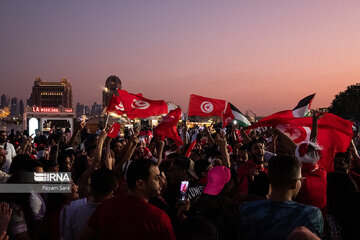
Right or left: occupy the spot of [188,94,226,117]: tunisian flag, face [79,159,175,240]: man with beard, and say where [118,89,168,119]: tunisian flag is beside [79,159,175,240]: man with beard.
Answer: right

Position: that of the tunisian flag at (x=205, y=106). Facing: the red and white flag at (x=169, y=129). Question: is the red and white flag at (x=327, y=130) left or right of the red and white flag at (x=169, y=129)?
left

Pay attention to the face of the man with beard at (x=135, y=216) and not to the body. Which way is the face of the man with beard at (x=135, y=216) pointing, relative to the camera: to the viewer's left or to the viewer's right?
to the viewer's right

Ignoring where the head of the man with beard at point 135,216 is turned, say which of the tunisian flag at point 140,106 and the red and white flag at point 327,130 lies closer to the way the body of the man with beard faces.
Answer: the red and white flag

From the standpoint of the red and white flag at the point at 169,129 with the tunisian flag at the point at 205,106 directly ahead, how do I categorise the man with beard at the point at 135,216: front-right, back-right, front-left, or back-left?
back-right

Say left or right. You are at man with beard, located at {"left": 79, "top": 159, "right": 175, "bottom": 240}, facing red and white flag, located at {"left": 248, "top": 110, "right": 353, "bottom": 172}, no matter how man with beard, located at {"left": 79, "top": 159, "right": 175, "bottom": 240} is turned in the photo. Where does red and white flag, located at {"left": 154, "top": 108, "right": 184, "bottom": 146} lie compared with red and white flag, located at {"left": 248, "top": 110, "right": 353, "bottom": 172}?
left
